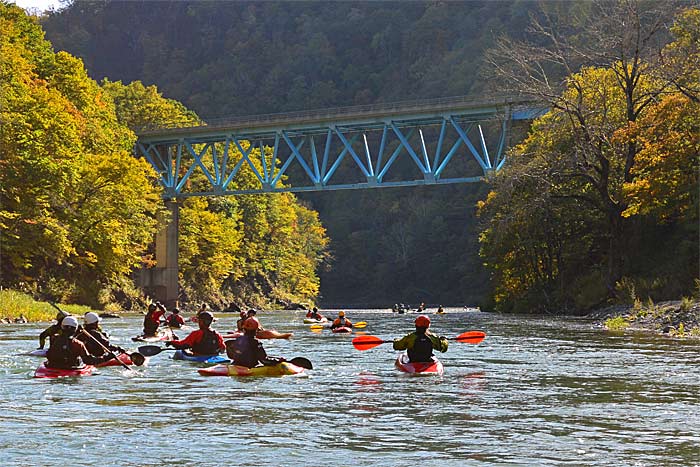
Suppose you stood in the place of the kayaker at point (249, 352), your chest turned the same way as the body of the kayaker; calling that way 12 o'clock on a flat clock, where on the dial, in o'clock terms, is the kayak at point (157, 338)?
The kayak is roughly at 10 o'clock from the kayaker.

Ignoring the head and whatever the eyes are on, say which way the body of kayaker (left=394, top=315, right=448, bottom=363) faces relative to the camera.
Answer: away from the camera

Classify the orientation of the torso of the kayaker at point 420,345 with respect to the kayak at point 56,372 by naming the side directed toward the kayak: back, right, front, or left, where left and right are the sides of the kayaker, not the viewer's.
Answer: left

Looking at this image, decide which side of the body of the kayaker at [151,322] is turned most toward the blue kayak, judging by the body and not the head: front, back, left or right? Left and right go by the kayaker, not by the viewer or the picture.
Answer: right

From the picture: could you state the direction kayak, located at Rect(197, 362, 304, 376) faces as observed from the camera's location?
facing to the right of the viewer

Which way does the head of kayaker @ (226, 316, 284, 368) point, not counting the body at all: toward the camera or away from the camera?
away from the camera
